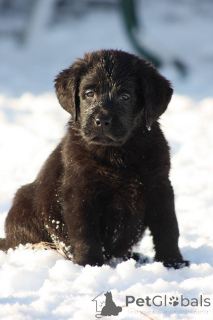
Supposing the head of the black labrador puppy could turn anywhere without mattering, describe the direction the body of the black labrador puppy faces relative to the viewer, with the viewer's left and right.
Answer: facing the viewer and to the right of the viewer
